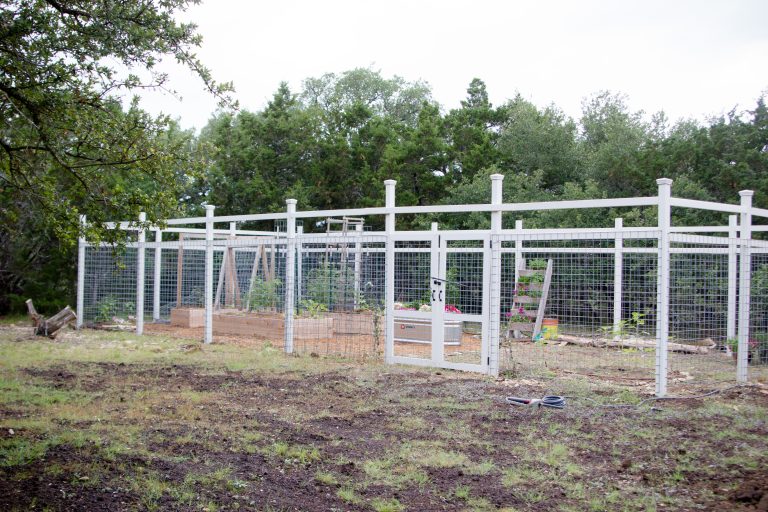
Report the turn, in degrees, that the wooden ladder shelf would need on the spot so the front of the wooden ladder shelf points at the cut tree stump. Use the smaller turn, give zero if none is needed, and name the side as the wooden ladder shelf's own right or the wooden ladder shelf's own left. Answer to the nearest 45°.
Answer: approximately 45° to the wooden ladder shelf's own right

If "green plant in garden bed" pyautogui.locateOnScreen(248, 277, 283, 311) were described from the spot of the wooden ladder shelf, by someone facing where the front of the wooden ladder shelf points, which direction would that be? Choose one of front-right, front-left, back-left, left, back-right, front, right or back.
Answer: front-right

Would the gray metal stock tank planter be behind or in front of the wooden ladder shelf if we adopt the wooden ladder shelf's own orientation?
in front

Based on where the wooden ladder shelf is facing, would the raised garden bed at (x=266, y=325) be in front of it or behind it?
in front

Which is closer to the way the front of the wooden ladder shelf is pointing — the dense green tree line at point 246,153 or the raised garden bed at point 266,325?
the raised garden bed

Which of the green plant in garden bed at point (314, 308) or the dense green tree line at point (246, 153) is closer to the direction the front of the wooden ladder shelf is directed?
the green plant in garden bed

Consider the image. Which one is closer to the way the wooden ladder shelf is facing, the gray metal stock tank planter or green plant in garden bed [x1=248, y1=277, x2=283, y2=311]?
the gray metal stock tank planter

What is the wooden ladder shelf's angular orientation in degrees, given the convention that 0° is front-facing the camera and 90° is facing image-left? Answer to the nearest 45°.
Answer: approximately 45°

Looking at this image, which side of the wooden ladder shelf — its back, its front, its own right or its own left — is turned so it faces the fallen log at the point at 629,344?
left

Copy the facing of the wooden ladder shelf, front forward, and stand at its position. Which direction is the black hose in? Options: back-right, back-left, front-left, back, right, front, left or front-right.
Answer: front-left
